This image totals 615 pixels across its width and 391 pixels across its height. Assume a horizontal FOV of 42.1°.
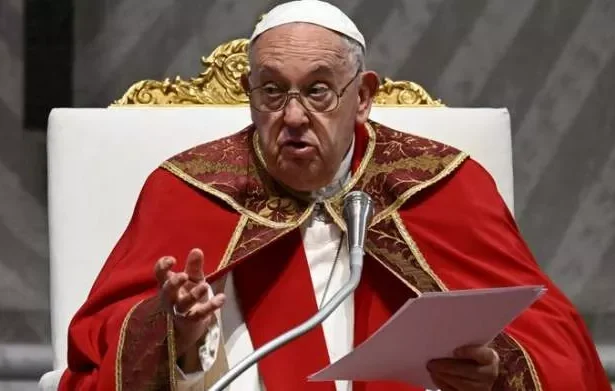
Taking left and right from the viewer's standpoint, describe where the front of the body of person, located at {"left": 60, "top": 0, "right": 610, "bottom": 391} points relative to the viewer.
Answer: facing the viewer

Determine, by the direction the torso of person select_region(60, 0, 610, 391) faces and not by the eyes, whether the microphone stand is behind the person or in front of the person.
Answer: in front
